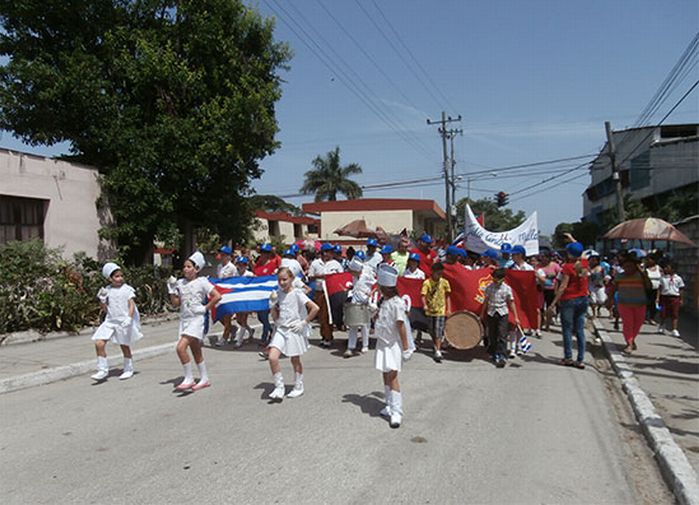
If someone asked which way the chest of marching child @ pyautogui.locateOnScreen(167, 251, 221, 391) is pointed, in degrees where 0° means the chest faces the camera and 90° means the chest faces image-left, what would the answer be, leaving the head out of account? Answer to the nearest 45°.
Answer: approximately 45°

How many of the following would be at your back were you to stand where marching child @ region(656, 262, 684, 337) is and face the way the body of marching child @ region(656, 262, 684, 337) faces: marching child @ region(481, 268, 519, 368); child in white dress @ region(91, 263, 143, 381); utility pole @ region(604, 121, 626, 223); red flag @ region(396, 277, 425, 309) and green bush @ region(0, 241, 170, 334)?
1

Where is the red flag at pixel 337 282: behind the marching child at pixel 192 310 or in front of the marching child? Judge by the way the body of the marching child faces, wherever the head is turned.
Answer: behind

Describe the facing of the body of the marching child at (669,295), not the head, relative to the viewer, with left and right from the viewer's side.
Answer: facing the viewer

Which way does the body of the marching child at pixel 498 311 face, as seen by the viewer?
toward the camera

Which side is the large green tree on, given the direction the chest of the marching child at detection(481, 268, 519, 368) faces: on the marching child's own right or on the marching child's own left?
on the marching child's own right

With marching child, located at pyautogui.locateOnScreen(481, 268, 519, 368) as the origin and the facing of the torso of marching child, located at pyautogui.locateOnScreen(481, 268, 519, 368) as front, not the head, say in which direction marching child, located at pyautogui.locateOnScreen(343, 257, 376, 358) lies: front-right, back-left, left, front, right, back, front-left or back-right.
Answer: right

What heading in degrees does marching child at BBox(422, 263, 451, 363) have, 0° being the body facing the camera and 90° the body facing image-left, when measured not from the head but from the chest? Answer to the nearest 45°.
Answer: approximately 0°

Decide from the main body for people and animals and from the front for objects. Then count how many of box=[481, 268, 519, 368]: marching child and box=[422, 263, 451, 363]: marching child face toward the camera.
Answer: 2
